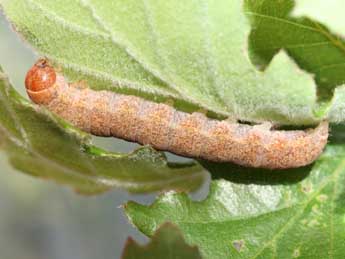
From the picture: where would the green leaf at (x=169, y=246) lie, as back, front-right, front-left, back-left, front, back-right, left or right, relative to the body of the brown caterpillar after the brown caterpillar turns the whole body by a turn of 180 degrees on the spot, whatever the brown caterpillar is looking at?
right

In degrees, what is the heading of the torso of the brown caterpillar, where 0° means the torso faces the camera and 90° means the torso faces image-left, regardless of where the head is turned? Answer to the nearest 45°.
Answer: approximately 90°
